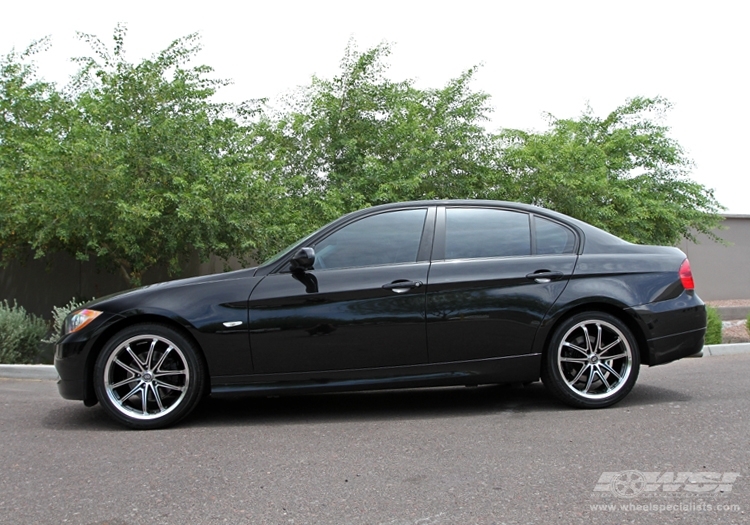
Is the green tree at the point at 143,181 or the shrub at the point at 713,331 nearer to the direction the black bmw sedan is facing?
the green tree

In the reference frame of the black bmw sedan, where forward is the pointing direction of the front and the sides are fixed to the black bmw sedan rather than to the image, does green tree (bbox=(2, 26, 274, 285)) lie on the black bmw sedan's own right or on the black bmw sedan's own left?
on the black bmw sedan's own right

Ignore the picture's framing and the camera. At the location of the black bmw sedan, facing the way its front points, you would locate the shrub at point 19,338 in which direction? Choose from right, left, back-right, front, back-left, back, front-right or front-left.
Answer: front-right

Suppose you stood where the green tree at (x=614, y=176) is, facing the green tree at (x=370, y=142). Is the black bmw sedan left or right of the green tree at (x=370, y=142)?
left

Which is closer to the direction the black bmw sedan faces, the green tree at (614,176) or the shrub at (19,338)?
the shrub

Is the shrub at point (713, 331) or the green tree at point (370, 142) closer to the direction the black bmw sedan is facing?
the green tree

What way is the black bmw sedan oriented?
to the viewer's left

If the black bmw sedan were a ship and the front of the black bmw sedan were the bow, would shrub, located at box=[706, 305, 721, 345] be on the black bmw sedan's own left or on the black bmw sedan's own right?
on the black bmw sedan's own right

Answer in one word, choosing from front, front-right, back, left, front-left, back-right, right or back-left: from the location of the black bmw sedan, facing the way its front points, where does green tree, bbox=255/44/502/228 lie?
right

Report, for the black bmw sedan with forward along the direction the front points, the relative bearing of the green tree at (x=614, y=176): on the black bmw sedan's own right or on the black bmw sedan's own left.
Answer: on the black bmw sedan's own right
